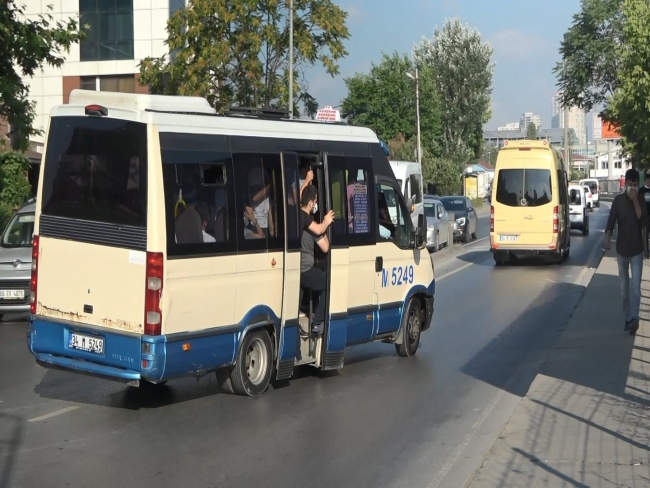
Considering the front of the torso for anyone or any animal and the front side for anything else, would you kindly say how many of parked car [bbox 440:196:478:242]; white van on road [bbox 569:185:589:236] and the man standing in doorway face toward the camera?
1

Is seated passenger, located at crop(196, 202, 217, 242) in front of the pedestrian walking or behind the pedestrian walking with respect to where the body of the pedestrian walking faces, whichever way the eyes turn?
in front

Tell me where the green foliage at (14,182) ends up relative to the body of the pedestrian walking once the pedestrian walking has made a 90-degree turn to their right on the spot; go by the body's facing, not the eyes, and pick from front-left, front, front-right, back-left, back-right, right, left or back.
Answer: front-right

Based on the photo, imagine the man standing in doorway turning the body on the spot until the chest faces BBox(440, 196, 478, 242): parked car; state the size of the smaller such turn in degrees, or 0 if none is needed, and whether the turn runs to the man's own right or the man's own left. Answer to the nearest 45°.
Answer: approximately 90° to the man's own left

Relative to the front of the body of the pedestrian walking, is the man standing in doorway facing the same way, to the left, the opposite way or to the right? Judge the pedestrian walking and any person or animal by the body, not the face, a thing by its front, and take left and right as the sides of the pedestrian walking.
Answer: to the left

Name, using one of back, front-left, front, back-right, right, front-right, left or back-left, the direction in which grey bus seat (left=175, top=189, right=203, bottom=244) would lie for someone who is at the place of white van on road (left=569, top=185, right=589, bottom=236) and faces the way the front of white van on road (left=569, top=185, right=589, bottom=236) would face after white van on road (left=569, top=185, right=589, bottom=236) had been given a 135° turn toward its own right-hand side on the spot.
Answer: front-right

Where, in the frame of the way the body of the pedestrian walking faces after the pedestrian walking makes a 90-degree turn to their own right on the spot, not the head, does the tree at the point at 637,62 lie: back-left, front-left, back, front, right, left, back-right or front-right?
right

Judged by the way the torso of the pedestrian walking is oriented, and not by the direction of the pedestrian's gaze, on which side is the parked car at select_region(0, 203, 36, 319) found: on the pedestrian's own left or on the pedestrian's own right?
on the pedestrian's own right

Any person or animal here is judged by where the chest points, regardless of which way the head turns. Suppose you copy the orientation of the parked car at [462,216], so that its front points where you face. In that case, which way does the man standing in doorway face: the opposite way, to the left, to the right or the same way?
to the left

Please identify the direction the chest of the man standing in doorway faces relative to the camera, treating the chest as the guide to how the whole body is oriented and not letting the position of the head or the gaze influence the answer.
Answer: to the viewer's right

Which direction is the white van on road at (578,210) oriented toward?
away from the camera

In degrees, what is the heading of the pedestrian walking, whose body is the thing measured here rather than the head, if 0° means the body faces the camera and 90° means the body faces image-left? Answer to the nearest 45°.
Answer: approximately 0°

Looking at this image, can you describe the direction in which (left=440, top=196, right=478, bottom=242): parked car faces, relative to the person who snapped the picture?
facing the viewer

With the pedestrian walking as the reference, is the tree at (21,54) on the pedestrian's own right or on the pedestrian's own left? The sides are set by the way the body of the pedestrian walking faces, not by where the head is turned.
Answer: on the pedestrian's own right
